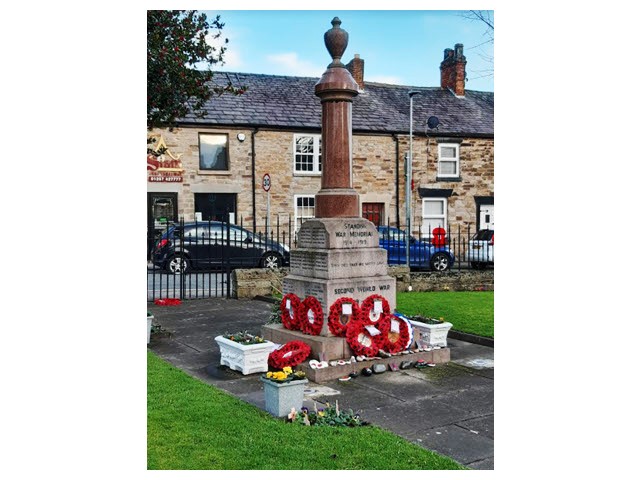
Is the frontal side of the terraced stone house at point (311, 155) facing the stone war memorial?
yes

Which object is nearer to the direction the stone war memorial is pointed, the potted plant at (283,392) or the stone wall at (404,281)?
the potted plant

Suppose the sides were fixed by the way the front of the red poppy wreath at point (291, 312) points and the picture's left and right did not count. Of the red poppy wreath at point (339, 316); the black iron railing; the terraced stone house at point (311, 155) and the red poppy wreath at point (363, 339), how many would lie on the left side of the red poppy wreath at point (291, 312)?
2

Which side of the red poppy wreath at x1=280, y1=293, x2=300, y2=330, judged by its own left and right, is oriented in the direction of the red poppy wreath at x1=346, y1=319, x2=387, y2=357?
left

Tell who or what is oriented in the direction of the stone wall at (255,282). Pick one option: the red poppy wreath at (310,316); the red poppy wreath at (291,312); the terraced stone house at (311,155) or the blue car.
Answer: the terraced stone house

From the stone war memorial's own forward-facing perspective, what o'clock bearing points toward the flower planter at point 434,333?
The flower planter is roughly at 10 o'clock from the stone war memorial.

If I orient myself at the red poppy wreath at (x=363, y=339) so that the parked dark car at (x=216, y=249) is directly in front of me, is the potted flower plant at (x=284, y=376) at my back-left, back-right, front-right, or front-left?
back-left

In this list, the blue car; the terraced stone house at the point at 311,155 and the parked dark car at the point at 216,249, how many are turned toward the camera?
1

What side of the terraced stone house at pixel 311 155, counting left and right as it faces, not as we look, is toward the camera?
front

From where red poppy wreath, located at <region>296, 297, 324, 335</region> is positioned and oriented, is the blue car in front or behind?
behind

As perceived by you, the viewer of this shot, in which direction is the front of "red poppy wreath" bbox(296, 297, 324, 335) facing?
facing the viewer and to the left of the viewer

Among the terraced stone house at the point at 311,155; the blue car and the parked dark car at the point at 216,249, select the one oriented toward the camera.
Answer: the terraced stone house

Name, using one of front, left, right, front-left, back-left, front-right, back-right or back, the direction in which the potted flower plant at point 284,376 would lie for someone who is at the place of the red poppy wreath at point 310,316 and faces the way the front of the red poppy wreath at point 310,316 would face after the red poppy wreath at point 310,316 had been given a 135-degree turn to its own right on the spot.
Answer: back

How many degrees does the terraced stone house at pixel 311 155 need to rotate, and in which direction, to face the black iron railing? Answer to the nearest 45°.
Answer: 0° — it already faces it

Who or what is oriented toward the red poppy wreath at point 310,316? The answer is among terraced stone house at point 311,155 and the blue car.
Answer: the terraced stone house
